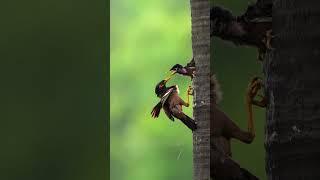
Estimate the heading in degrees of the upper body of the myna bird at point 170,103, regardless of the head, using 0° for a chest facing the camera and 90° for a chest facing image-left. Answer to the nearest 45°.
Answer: approximately 270°
